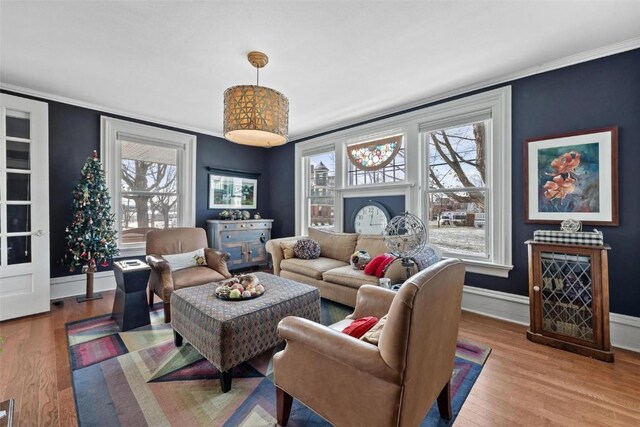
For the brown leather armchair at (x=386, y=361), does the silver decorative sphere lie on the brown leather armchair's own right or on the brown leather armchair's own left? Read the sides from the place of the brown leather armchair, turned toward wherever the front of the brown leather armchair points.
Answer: on the brown leather armchair's own right

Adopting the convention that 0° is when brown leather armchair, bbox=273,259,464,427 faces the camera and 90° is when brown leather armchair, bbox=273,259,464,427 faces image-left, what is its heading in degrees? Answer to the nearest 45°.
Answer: approximately 135°

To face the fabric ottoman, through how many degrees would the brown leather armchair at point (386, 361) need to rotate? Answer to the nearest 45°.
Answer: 0° — it already faces it

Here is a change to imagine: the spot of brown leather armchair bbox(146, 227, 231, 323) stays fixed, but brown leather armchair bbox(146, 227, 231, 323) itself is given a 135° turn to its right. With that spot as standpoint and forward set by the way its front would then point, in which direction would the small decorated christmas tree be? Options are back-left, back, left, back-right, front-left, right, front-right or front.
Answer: front-right

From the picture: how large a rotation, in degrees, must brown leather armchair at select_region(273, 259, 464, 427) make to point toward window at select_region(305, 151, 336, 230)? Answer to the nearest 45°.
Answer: approximately 45° to its right

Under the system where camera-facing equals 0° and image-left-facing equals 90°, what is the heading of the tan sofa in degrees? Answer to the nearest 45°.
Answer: approximately 45°
